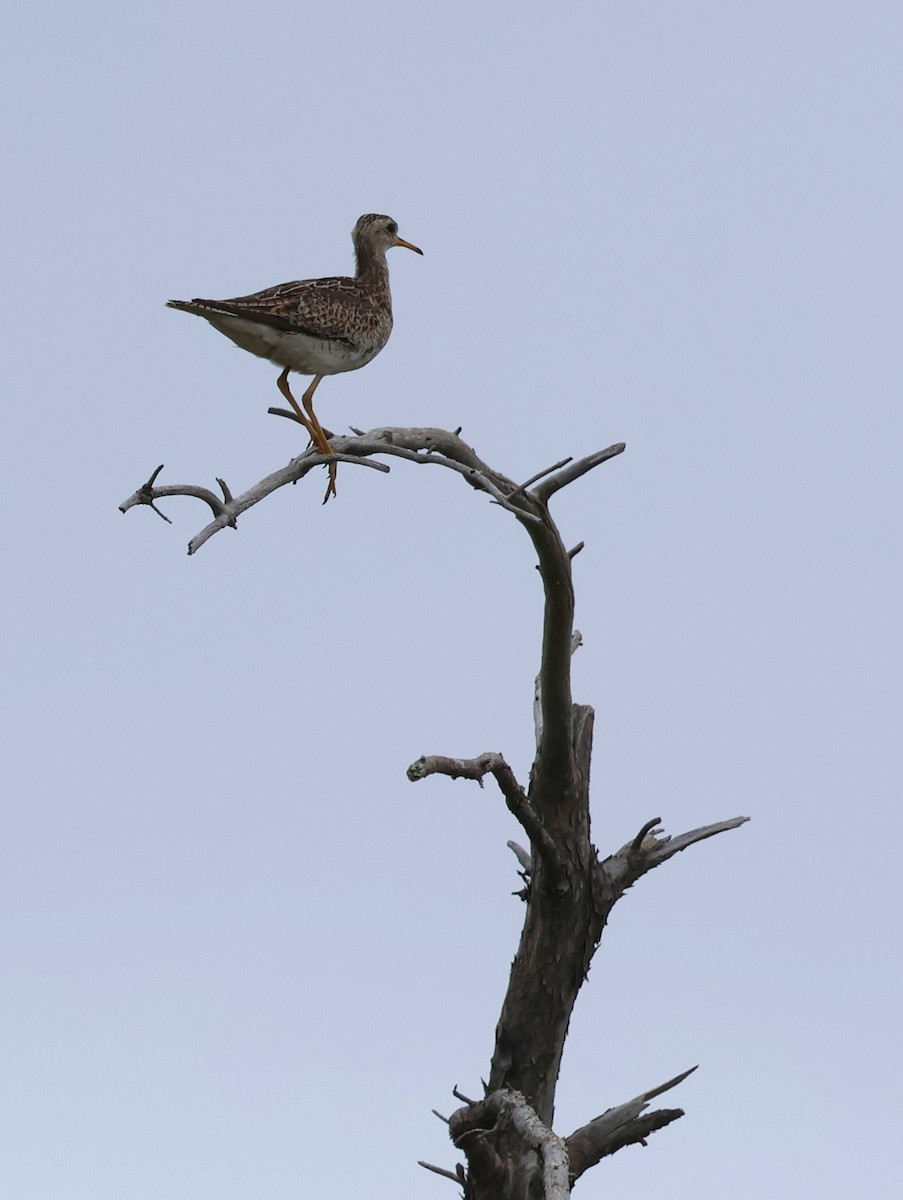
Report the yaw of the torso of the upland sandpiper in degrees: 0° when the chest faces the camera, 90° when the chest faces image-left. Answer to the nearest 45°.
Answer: approximately 270°
